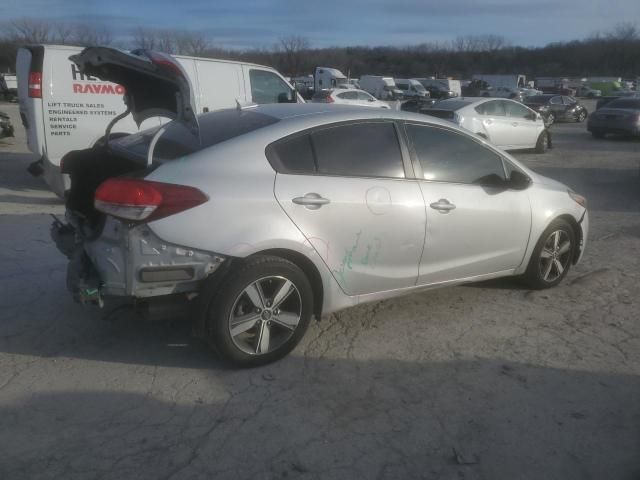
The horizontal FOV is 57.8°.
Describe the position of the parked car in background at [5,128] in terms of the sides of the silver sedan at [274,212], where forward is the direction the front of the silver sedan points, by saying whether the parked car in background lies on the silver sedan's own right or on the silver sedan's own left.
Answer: on the silver sedan's own left

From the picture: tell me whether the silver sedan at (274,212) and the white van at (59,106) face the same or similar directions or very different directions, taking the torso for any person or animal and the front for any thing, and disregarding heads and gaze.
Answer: same or similar directions

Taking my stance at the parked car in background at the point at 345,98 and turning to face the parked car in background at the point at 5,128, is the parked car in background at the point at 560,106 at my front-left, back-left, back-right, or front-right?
back-left

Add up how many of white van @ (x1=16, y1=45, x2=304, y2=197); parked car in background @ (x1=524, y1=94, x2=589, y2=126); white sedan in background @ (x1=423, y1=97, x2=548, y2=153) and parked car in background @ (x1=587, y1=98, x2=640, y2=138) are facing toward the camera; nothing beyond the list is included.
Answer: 0

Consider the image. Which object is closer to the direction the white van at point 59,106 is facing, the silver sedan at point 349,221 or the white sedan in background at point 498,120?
the white sedan in background

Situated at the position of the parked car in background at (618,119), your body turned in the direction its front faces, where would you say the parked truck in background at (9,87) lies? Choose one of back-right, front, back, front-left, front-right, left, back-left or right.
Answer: back-left

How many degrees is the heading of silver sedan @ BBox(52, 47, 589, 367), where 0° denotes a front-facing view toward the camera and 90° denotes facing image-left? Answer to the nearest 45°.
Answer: approximately 225°

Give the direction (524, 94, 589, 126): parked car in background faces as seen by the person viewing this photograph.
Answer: facing away from the viewer and to the right of the viewer

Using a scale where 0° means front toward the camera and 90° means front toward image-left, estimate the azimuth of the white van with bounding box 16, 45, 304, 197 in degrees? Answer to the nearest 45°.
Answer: approximately 225°
